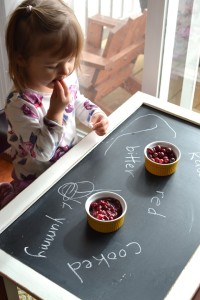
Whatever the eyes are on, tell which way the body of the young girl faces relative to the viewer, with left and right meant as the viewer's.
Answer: facing the viewer and to the right of the viewer

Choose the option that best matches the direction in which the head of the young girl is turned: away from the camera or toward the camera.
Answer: toward the camera

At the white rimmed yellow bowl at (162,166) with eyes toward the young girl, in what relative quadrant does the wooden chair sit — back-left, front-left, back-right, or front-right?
front-right

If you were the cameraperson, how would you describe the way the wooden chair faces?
facing away from the viewer and to the left of the viewer
